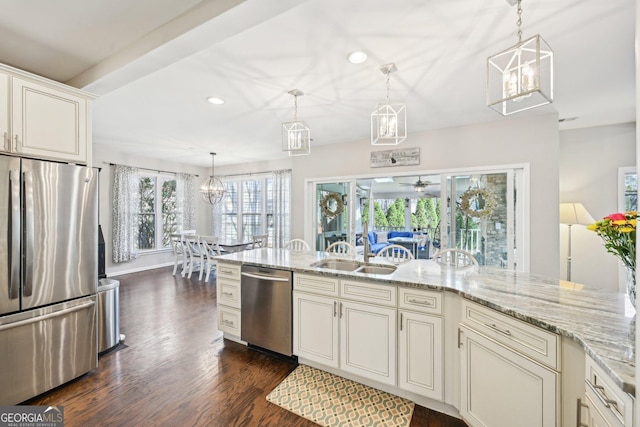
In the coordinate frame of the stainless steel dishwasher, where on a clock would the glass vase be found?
The glass vase is roughly at 9 o'clock from the stainless steel dishwasher.

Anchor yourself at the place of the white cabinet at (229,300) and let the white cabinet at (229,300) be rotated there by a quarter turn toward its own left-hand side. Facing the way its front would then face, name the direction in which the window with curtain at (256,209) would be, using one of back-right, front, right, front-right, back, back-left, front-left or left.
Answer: back-left

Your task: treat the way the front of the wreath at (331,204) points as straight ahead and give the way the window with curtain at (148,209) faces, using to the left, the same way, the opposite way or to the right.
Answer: to the left

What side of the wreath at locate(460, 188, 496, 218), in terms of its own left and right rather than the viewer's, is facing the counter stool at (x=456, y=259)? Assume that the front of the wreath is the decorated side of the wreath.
front

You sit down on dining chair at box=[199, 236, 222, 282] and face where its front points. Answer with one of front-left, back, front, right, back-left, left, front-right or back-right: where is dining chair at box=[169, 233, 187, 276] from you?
left

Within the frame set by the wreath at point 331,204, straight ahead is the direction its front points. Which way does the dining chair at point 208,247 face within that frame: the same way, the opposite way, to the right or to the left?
the opposite way

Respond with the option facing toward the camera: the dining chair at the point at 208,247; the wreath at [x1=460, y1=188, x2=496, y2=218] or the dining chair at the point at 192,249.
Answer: the wreath

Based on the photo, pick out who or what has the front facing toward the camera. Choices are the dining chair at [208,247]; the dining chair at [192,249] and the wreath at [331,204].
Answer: the wreath

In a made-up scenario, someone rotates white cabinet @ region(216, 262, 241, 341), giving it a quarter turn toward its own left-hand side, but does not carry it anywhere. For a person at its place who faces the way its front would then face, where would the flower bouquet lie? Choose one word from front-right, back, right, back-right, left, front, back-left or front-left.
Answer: front

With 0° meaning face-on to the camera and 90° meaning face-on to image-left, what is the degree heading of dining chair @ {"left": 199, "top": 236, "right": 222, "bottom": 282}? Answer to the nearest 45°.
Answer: approximately 225°

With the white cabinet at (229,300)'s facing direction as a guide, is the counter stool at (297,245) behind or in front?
behind

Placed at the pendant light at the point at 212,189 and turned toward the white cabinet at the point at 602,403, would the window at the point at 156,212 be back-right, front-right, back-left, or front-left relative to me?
back-right

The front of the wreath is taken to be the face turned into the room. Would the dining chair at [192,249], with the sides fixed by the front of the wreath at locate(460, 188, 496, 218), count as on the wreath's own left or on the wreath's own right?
on the wreath's own right

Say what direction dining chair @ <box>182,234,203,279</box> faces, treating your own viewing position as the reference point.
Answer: facing away from the viewer and to the right of the viewer

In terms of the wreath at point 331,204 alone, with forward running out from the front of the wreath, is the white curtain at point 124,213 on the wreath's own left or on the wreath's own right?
on the wreath's own right
